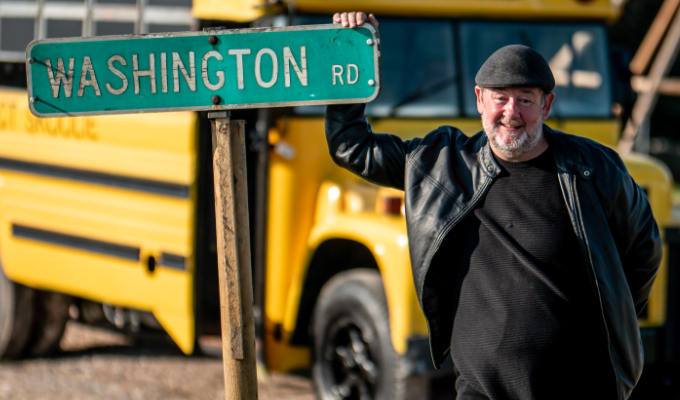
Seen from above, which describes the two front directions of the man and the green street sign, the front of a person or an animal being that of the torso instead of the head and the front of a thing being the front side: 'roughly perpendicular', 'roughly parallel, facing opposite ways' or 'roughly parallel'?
roughly parallel

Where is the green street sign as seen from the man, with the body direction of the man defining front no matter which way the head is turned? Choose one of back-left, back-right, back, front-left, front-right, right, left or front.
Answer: right

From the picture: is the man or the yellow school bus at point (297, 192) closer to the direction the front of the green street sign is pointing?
the man

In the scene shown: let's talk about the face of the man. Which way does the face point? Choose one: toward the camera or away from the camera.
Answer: toward the camera

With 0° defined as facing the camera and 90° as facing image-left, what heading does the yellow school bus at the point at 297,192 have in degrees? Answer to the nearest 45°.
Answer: approximately 315°

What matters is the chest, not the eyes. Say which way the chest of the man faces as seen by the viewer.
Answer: toward the camera

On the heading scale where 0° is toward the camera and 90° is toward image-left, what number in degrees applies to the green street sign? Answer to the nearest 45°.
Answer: approximately 0°

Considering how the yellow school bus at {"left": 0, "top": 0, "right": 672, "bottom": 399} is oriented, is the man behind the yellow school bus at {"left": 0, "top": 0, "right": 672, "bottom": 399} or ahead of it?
ahead

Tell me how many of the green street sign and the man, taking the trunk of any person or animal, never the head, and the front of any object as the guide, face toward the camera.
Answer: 2

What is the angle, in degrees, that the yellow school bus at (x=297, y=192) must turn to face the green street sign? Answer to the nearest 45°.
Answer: approximately 45° to its right

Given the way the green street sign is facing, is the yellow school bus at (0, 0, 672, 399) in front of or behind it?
behind

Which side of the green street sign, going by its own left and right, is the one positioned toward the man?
left
